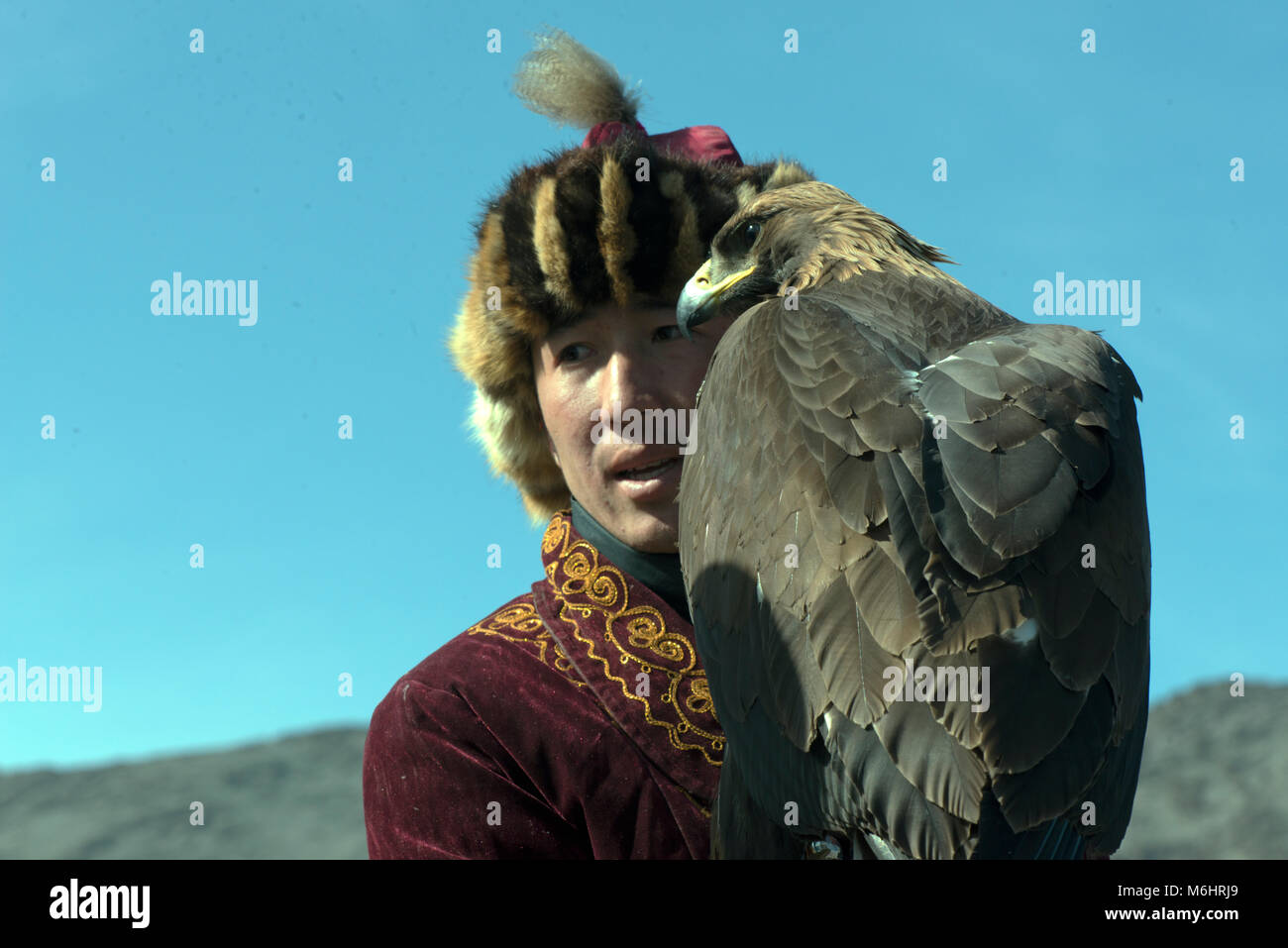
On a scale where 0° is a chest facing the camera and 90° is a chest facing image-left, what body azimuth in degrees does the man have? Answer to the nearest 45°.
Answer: approximately 315°

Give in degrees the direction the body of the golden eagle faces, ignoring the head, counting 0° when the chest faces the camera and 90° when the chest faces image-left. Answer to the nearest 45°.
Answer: approximately 135°
